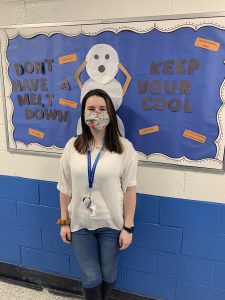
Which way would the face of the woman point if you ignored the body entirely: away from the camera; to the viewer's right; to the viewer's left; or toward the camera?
toward the camera

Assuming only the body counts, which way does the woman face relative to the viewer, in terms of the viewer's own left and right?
facing the viewer
